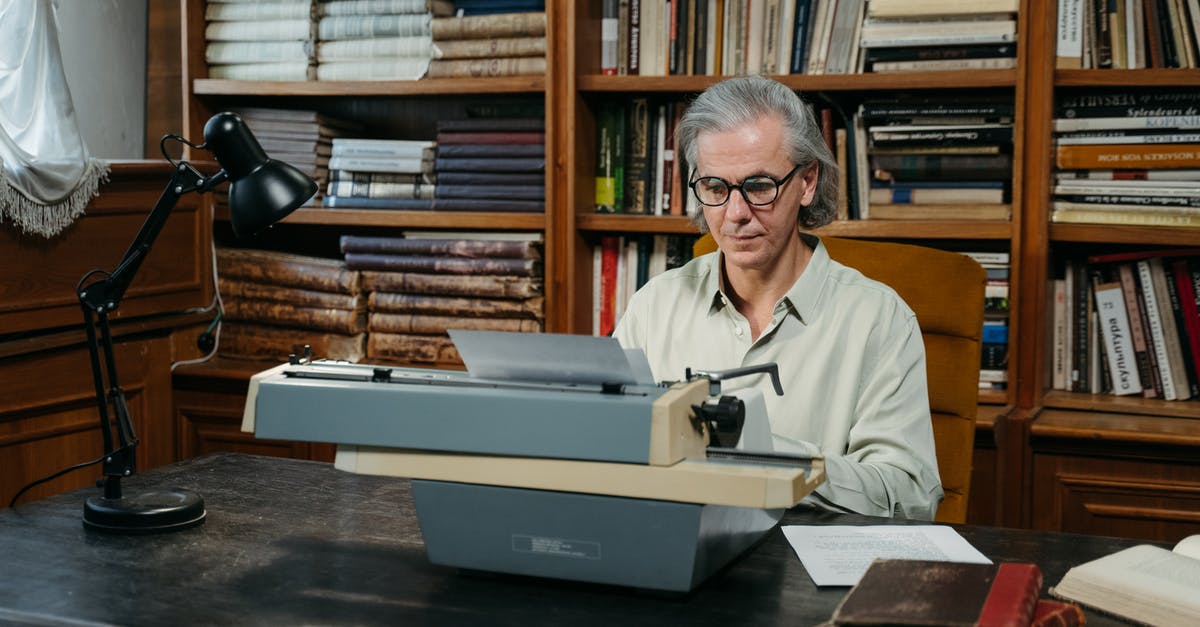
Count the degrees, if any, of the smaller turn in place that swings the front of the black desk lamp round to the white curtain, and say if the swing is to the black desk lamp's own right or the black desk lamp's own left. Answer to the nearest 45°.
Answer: approximately 90° to the black desk lamp's own left

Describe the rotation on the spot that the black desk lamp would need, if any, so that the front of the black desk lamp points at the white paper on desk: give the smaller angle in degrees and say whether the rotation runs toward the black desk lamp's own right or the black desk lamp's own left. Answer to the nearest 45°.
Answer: approximately 45° to the black desk lamp's own right

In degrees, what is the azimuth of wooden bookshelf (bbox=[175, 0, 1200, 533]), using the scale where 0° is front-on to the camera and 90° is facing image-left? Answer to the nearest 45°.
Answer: approximately 0°

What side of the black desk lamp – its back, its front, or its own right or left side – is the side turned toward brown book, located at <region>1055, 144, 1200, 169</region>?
front

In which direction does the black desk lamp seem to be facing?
to the viewer's right

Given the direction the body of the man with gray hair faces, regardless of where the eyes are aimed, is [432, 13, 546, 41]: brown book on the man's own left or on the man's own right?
on the man's own right

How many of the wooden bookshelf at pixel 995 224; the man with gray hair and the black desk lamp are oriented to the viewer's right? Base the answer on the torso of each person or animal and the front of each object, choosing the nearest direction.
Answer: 1

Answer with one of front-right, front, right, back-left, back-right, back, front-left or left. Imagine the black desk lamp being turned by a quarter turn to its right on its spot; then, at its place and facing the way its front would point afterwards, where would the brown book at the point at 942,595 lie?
front-left

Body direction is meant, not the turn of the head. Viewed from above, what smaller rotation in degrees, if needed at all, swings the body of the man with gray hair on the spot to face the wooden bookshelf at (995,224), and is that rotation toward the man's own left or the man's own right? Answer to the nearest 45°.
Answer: approximately 180°
